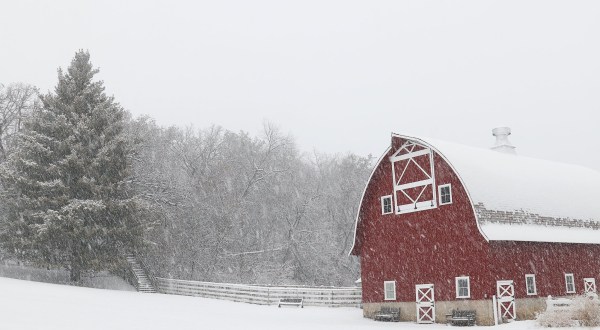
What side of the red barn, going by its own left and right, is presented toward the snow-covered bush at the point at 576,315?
left

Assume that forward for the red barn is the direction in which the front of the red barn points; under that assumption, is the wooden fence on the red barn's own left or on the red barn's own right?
on the red barn's own right

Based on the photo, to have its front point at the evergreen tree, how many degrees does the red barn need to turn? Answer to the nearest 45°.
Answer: approximately 45° to its right

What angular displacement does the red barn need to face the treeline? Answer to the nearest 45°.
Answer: approximately 90° to its right

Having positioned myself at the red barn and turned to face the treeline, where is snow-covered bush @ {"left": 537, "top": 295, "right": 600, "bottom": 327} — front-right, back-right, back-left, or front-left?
back-left

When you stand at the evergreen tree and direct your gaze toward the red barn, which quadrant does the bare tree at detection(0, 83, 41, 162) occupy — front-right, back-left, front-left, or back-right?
back-left

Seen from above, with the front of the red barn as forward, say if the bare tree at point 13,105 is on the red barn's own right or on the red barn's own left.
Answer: on the red barn's own right

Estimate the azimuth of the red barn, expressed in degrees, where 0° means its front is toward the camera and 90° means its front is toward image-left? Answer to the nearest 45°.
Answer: approximately 45°
